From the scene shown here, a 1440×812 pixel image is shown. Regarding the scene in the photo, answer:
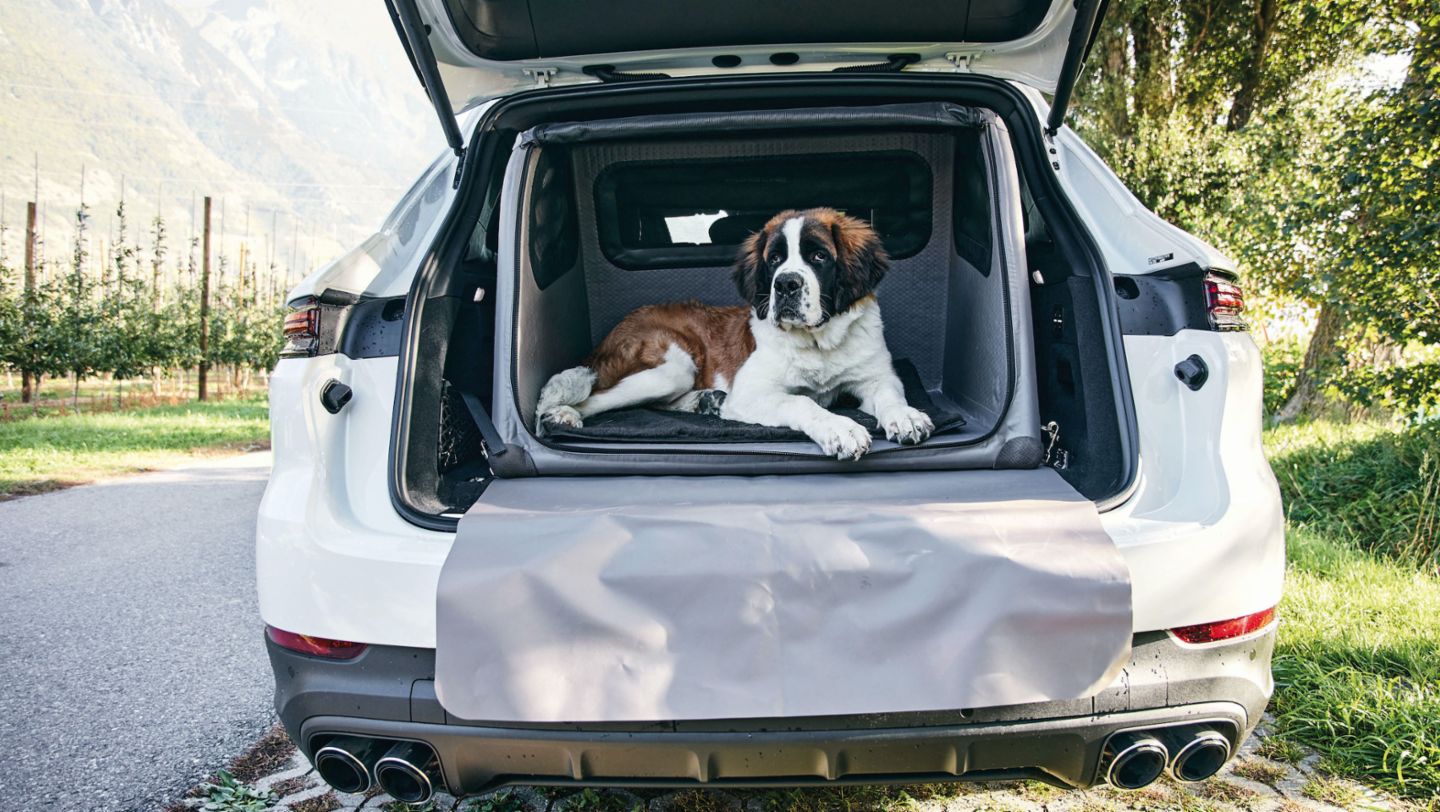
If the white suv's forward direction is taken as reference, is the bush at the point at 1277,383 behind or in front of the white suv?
in front

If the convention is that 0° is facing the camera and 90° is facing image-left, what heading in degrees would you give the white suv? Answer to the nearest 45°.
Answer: approximately 180°

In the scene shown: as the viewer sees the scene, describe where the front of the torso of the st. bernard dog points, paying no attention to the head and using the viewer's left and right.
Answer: facing the viewer and to the right of the viewer

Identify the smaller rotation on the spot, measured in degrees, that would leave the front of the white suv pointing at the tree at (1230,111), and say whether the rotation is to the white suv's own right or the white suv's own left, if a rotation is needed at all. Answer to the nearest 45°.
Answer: approximately 45° to the white suv's own right

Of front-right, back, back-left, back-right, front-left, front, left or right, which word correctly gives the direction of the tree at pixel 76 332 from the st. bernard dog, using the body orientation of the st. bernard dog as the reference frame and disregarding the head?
back

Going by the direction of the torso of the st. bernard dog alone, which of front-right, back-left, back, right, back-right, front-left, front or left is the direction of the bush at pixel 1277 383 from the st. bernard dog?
left

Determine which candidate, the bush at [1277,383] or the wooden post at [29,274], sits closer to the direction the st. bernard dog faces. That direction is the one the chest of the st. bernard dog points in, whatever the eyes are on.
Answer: the bush

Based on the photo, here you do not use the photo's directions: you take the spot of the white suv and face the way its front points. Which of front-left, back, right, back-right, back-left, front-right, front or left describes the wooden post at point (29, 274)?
front-left

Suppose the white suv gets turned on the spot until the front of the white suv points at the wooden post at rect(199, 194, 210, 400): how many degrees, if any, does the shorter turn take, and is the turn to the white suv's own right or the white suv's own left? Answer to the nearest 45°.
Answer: approximately 45° to the white suv's own left

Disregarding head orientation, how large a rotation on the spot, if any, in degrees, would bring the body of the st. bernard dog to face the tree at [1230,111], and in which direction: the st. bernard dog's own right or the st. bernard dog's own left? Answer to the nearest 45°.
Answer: approximately 90° to the st. bernard dog's own left
